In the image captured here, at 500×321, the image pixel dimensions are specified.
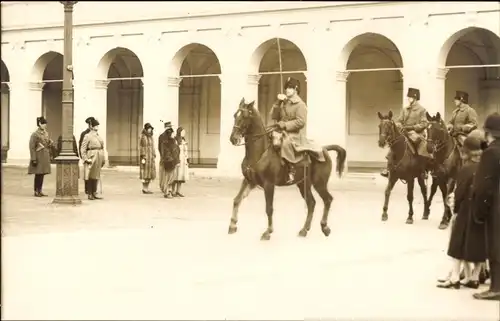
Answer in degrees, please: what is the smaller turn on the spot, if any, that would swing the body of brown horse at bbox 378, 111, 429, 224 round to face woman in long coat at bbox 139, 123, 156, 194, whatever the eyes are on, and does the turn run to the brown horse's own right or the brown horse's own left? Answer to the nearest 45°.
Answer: approximately 90° to the brown horse's own right

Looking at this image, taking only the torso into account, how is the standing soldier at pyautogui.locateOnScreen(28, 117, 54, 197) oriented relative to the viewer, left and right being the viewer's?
facing the viewer and to the right of the viewer

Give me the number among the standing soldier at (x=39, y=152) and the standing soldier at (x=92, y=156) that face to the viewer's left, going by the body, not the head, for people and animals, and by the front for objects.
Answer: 0

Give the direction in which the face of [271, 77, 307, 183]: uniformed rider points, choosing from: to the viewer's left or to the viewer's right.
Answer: to the viewer's left

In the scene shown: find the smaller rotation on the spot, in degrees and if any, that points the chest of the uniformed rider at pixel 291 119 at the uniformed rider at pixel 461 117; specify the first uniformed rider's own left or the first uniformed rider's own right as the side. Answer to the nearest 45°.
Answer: approximately 180°

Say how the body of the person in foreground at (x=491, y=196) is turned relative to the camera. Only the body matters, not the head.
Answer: to the viewer's left

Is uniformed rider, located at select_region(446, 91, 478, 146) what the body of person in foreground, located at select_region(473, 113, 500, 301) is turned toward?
no

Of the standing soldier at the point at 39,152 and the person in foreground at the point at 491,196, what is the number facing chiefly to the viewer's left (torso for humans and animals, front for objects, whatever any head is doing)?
1

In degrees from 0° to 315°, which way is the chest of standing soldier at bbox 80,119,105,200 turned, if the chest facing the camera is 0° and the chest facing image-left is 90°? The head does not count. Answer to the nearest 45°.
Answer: approximately 315°

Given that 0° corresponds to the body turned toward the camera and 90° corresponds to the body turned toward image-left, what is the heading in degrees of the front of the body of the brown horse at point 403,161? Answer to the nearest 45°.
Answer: approximately 45°

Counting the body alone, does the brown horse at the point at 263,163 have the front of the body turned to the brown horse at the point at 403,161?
no

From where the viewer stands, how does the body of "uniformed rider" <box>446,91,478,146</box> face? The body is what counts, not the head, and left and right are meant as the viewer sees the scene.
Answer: facing the viewer and to the left of the viewer

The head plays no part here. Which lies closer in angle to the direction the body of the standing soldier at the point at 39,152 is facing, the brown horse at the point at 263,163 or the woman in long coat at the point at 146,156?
the brown horse

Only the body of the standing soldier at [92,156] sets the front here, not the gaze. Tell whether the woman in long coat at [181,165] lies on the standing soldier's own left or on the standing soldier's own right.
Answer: on the standing soldier's own left
